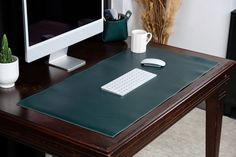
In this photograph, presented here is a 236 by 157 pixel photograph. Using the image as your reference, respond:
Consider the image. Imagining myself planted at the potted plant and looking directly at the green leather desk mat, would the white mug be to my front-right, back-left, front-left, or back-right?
front-left

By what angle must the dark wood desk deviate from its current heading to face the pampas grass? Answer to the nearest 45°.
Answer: approximately 135° to its left

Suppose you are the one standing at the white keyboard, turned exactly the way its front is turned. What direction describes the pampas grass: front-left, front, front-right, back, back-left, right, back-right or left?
back-left
